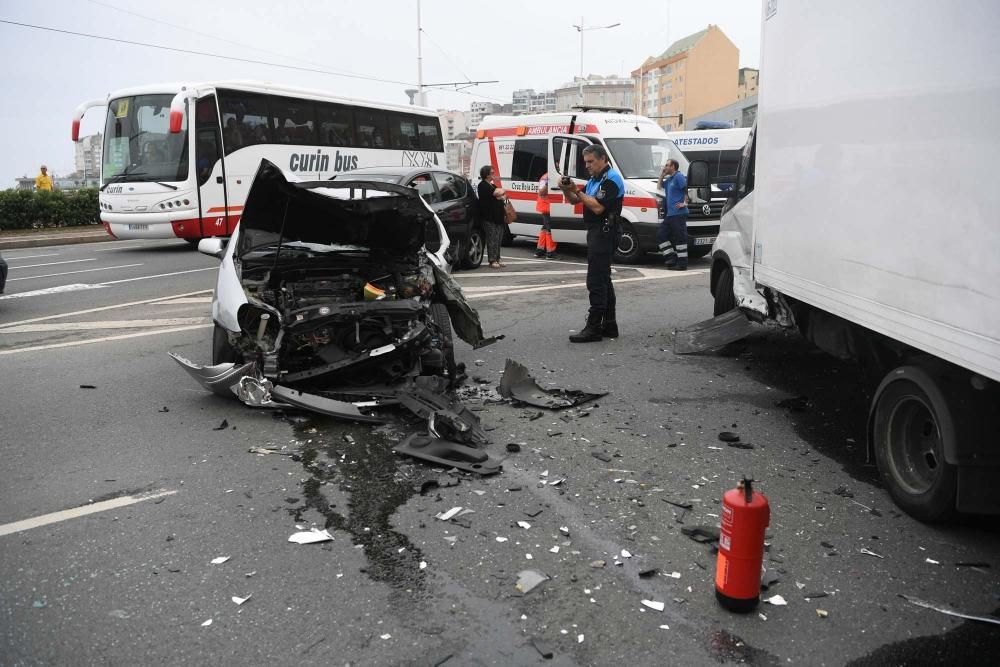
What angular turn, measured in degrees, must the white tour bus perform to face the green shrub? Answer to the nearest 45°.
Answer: approximately 90° to its right

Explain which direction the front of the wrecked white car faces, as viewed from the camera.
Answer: facing the viewer

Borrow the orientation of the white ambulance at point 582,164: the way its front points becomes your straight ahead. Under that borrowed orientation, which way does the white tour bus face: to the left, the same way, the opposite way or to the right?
to the right

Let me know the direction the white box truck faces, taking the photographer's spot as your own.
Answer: facing away from the viewer and to the left of the viewer

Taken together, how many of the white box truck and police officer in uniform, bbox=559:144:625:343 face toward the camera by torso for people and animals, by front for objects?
0

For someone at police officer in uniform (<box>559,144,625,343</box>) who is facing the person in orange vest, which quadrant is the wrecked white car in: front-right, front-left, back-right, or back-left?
back-left

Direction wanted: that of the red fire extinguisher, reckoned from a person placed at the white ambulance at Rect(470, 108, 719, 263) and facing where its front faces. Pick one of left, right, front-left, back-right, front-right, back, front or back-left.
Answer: front-right

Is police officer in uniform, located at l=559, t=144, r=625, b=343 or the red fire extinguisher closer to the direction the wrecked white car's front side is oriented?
the red fire extinguisher

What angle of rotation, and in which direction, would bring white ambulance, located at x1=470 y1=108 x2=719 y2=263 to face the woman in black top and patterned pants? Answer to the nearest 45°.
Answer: approximately 90° to its right

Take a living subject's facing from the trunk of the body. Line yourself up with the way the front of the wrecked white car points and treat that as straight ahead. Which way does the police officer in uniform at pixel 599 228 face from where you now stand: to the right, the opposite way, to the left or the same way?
to the right

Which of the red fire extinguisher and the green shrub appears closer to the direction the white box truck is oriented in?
the green shrub

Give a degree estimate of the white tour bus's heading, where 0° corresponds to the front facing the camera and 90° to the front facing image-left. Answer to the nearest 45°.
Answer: approximately 45°

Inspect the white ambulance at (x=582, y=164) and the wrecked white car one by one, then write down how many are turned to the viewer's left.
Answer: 0

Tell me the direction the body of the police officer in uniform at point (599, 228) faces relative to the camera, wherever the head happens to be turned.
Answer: to the viewer's left

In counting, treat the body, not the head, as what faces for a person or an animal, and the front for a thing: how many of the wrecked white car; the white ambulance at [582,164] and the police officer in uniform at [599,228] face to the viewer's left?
1
